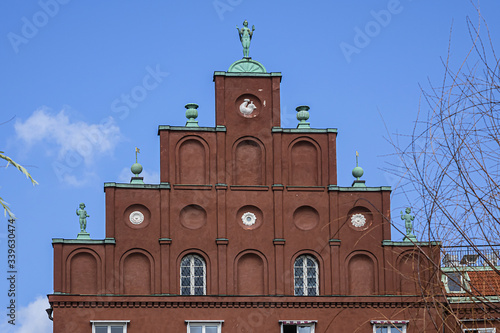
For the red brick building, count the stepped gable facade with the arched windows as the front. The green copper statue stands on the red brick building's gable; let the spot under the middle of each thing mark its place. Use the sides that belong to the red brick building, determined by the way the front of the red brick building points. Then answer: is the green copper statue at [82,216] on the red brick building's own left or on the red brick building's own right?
on the red brick building's own right

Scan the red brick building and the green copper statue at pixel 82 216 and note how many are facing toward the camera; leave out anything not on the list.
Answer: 2

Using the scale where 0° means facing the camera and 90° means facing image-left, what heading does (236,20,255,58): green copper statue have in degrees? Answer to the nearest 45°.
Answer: approximately 0°
